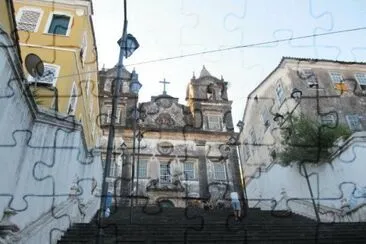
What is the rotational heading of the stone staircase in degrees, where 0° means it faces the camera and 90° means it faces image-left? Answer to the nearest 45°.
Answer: approximately 0°

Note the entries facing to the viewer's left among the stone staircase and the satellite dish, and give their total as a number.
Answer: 0

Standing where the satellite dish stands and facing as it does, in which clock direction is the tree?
The tree is roughly at 11 o'clock from the satellite dish.

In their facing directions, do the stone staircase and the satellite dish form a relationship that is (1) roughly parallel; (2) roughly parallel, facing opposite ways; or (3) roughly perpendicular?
roughly perpendicular

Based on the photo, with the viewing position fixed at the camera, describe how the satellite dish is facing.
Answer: facing the viewer and to the right of the viewer

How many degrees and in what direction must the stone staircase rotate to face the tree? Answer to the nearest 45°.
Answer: approximately 135° to its left
